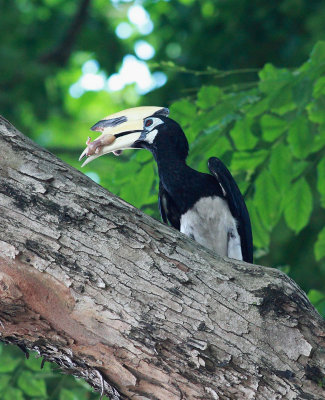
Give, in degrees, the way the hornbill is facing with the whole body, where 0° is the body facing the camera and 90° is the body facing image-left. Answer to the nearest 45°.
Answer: approximately 45°

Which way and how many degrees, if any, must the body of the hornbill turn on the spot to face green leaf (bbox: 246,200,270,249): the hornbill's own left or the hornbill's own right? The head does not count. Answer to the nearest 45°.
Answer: approximately 135° to the hornbill's own left

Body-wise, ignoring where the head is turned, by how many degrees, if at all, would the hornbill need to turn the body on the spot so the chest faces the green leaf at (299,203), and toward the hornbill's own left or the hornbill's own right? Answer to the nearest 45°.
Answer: approximately 135° to the hornbill's own left
